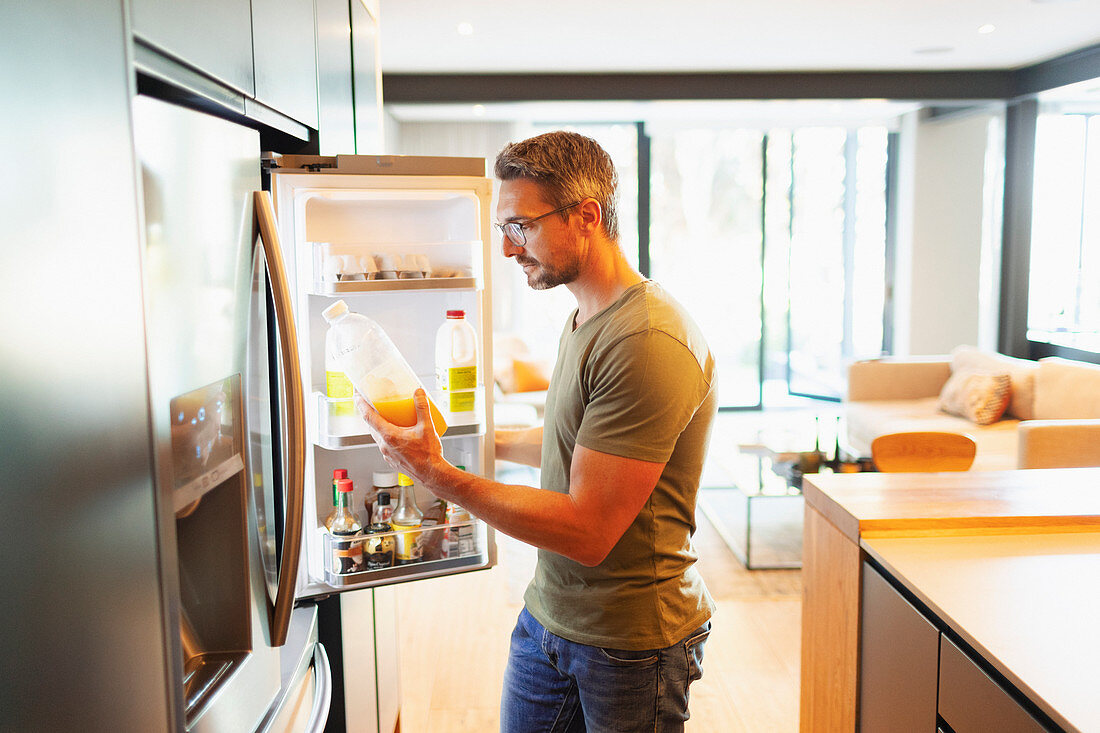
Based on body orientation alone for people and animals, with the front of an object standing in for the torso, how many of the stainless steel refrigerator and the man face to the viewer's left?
1

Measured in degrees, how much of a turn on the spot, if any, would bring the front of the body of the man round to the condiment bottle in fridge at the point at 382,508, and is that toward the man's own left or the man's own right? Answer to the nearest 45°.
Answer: approximately 45° to the man's own right

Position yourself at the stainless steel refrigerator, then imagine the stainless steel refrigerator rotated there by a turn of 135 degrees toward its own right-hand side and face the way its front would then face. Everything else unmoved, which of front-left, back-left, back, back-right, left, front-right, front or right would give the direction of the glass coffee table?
back-right

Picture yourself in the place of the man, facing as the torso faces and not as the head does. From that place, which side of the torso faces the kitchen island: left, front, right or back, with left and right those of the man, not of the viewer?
back

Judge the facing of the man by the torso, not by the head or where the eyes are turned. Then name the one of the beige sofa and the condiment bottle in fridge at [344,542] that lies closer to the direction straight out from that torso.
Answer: the condiment bottle in fridge

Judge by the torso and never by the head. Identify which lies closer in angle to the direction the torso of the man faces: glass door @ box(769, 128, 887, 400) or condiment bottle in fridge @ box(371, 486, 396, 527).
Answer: the condiment bottle in fridge

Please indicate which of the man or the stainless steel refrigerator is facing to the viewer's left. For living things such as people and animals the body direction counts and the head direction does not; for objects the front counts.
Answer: the man

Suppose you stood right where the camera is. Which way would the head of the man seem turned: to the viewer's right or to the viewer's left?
to the viewer's left

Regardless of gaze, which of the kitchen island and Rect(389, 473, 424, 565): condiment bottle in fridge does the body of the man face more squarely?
the condiment bottle in fridge

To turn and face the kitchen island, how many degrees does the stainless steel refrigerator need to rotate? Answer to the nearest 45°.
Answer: approximately 45° to its left

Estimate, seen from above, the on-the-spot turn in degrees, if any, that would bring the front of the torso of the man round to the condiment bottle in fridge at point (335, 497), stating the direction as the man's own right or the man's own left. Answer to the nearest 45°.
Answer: approximately 45° to the man's own right

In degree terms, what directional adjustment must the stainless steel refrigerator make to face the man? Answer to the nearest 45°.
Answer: approximately 45° to its left

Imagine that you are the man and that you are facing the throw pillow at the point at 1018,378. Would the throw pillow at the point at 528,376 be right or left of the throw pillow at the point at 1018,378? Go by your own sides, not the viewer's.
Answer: left

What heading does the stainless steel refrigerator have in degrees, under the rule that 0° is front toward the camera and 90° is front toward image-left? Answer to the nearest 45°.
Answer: approximately 315°

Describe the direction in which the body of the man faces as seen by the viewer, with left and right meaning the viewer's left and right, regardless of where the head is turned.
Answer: facing to the left of the viewer

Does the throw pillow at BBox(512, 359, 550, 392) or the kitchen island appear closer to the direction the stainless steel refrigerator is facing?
the kitchen island
